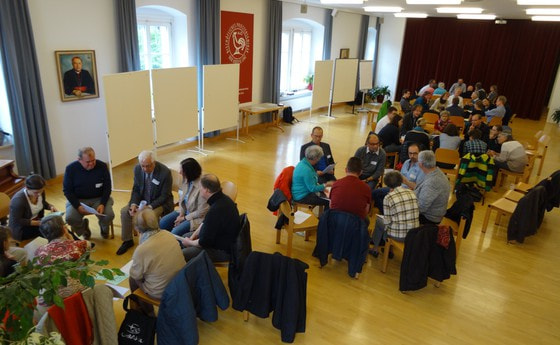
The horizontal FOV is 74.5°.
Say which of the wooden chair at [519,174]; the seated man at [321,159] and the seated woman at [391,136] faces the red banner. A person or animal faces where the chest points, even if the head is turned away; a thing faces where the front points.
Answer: the wooden chair

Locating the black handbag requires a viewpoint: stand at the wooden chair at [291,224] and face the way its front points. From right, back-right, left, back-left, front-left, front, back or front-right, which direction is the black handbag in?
back

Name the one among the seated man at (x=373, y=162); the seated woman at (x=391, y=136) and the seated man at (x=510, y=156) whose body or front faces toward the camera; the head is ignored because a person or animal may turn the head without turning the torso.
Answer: the seated man at (x=373, y=162)

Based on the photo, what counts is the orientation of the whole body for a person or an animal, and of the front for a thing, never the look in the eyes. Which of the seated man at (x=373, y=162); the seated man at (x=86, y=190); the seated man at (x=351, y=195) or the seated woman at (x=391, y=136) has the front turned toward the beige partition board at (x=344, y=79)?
the seated man at (x=351, y=195)

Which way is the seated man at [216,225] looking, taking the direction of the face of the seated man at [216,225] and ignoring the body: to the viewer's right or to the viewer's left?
to the viewer's left

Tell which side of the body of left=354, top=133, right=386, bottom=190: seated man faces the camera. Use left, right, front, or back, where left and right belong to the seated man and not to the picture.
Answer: front

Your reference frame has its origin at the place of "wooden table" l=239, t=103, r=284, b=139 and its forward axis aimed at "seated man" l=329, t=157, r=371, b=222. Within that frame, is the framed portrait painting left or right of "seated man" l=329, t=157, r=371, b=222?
right

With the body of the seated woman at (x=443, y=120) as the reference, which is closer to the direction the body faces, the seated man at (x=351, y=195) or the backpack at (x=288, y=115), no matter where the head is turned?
the seated man

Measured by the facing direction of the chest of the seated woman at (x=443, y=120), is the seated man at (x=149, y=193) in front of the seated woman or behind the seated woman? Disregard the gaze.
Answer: in front

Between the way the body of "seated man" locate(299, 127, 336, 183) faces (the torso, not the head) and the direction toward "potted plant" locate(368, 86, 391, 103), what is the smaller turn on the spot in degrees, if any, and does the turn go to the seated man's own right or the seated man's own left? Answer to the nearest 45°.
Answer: approximately 180°

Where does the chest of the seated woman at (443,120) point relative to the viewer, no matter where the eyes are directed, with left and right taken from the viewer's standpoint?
facing the viewer and to the left of the viewer

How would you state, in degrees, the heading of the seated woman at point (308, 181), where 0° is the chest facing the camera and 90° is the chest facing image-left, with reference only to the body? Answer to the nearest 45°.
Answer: approximately 270°

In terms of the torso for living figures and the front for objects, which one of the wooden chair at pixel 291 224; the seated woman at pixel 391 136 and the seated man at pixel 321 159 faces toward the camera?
the seated man

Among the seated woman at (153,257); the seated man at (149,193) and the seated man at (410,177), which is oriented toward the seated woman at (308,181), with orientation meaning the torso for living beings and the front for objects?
the seated man at (410,177)

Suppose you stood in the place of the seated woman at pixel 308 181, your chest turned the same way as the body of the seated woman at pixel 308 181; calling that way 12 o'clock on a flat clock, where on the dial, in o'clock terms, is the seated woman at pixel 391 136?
the seated woman at pixel 391 136 is roughly at 10 o'clock from the seated woman at pixel 308 181.

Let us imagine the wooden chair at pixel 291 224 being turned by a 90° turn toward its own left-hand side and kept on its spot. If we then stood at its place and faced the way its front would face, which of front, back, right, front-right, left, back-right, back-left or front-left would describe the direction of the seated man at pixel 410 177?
right

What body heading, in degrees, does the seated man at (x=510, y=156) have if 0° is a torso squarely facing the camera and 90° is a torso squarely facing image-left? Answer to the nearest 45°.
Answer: approximately 90°

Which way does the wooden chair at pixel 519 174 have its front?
to the viewer's left

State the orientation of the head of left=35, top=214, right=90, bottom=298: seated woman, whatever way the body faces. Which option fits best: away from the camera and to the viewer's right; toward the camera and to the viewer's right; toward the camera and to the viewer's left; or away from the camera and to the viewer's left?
away from the camera and to the viewer's right

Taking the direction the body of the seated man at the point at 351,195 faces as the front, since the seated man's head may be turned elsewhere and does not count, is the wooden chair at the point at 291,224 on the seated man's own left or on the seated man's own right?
on the seated man's own left
